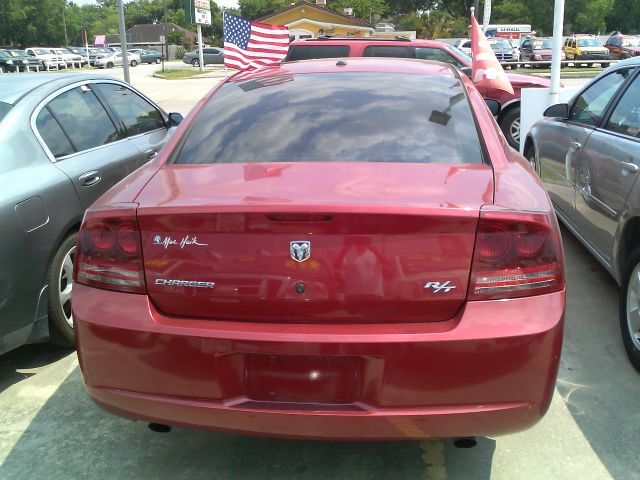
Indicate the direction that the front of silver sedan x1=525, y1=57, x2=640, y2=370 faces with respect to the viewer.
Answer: facing away from the viewer and to the left of the viewer

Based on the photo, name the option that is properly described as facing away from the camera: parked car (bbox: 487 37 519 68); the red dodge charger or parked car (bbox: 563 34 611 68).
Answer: the red dodge charger

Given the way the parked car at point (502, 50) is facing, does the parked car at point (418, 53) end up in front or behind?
in front

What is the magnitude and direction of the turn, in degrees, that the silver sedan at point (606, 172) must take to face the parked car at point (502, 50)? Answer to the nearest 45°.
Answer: approximately 45° to its right

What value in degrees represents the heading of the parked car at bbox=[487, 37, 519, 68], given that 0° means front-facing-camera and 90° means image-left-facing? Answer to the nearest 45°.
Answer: approximately 0°

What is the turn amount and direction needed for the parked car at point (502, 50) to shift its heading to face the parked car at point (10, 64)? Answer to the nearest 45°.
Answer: approximately 90° to its right

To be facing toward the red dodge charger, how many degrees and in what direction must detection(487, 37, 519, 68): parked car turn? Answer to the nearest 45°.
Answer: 0° — it already faces it

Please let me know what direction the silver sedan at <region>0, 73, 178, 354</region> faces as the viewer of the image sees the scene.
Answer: facing away from the viewer and to the right of the viewer

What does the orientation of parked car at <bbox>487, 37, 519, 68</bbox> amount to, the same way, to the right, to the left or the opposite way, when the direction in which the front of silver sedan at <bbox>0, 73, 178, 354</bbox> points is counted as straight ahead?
the opposite way

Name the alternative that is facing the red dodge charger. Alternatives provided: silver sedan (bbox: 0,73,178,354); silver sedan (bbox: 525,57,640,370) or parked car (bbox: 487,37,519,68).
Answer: the parked car

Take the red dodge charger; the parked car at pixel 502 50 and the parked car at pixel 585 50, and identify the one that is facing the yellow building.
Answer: the red dodge charger

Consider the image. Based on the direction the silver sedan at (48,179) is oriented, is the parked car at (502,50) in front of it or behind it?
in front

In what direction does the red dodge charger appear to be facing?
away from the camera
